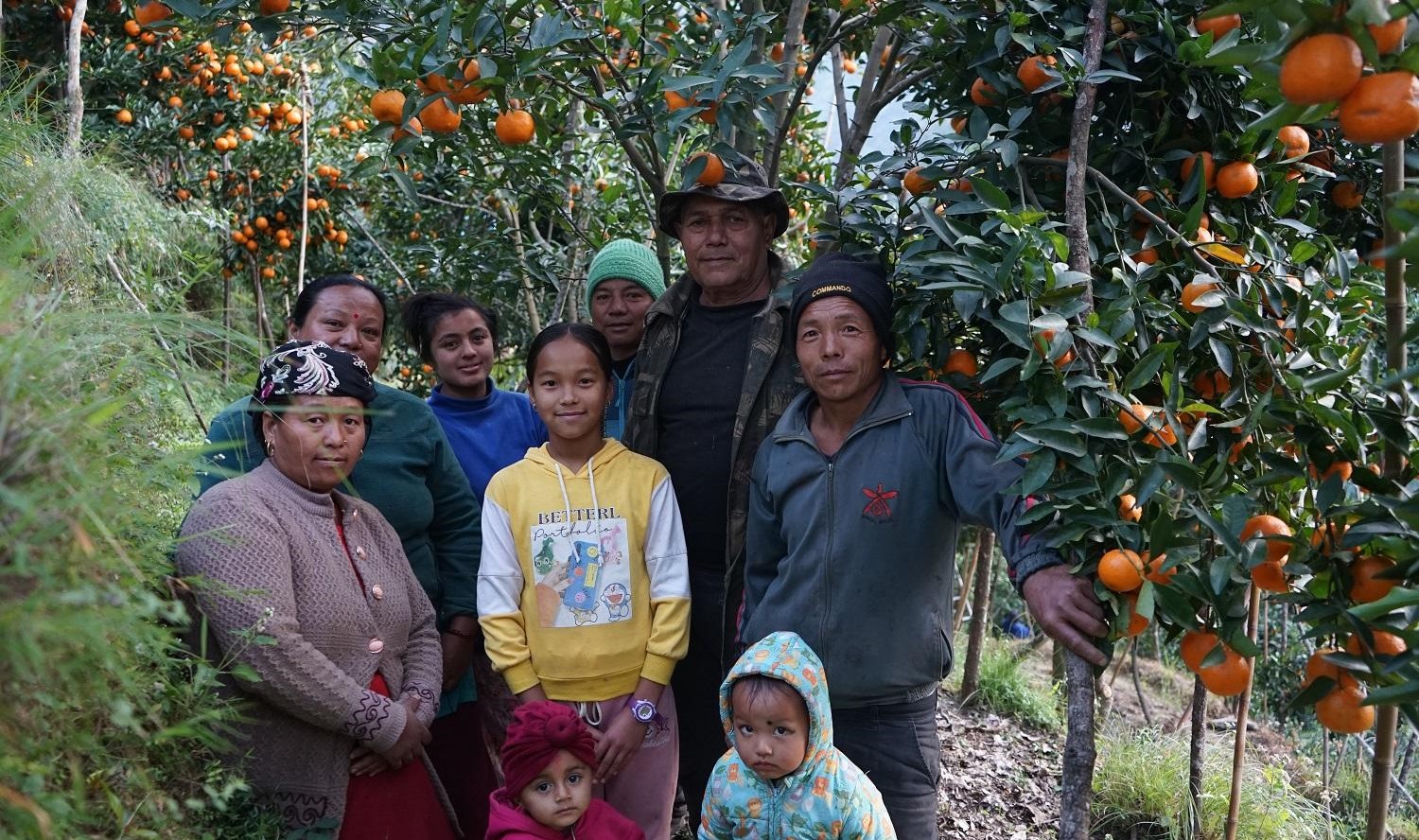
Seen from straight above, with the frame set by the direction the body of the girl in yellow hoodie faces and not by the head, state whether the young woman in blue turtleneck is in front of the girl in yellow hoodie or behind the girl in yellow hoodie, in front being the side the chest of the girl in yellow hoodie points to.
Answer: behind

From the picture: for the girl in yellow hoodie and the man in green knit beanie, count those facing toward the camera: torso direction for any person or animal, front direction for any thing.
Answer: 2

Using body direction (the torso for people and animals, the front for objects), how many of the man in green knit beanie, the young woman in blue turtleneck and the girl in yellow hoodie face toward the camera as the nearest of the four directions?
3

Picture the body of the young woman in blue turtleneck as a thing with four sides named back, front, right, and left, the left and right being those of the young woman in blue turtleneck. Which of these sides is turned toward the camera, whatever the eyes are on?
front

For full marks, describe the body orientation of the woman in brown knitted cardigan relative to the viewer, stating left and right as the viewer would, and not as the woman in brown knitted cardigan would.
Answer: facing the viewer and to the right of the viewer

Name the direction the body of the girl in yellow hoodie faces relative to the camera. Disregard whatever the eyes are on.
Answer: toward the camera

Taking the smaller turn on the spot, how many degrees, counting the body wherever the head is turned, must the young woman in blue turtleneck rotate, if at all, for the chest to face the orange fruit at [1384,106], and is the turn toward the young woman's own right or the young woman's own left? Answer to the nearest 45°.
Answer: approximately 45° to the young woman's own left

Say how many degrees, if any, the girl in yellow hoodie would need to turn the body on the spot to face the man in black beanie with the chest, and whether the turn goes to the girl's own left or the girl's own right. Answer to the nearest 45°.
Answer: approximately 45° to the girl's own left
